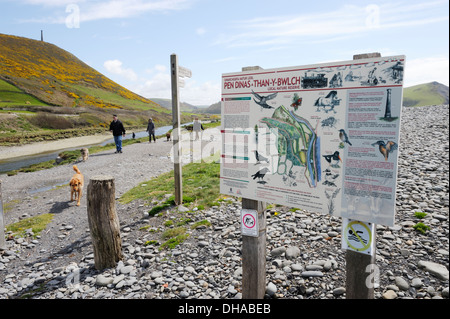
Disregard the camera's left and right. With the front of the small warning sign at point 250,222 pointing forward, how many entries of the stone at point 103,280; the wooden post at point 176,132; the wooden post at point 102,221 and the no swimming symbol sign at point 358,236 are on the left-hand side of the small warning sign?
1

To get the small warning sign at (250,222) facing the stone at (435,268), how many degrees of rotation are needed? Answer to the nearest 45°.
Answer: approximately 135° to its left

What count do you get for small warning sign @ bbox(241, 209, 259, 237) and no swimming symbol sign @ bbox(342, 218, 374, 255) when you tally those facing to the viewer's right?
0

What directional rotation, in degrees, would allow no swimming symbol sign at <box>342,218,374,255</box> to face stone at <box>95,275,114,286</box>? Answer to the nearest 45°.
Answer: approximately 45° to its right

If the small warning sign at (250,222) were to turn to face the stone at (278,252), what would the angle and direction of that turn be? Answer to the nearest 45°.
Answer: approximately 135° to its right

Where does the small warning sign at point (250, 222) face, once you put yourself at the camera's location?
facing the viewer and to the left of the viewer

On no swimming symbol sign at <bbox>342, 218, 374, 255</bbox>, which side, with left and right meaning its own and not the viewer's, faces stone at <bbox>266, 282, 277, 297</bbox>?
right

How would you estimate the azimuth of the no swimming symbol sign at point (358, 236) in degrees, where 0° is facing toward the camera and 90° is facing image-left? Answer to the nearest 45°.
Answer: approximately 45°

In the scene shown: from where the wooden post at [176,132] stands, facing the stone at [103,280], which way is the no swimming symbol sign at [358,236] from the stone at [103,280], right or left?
left

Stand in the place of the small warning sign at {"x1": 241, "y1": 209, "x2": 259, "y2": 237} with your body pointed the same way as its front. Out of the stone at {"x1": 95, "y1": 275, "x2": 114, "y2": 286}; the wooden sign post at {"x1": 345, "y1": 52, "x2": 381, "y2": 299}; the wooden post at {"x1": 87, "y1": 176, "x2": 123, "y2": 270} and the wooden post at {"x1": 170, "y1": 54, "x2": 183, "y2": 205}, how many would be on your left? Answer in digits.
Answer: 1
